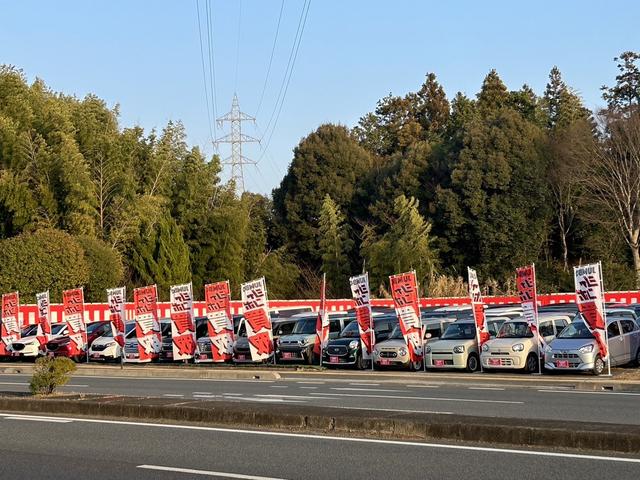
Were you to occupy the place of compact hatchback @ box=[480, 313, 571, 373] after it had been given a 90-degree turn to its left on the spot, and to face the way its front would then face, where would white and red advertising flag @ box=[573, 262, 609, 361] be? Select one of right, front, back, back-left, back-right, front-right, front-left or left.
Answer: front

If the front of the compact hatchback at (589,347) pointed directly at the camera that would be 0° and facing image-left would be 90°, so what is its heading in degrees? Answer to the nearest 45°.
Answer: approximately 45°

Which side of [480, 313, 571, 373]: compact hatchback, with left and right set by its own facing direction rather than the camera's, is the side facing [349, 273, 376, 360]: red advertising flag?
right

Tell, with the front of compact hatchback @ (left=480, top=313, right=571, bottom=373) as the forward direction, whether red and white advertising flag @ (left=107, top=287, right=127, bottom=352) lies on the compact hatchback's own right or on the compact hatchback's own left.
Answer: on the compact hatchback's own right

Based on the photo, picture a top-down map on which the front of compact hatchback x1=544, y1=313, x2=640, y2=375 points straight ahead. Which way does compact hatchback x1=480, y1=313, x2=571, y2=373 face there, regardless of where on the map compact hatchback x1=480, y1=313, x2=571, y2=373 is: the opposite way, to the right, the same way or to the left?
the same way

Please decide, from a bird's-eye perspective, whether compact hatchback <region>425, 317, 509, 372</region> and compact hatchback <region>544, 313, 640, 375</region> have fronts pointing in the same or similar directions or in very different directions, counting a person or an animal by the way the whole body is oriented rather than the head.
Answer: same or similar directions

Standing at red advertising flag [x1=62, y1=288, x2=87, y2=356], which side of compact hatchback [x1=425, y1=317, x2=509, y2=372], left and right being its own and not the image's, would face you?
right

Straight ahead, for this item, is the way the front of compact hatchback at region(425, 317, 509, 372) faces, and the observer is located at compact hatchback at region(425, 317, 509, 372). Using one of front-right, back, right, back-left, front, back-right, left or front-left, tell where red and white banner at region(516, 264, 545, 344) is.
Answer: left

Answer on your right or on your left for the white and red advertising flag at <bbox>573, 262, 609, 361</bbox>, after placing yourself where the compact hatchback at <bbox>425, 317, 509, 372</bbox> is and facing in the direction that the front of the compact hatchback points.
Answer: on your left

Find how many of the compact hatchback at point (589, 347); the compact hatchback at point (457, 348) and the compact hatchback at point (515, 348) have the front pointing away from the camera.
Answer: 0

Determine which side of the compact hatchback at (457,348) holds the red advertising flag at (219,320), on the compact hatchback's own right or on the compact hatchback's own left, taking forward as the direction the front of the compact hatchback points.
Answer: on the compact hatchback's own right

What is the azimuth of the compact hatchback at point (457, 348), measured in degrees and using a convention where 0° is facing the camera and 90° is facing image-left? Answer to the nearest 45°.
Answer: approximately 45°

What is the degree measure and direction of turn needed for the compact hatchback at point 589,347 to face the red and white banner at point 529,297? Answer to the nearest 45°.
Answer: approximately 45° to its right
